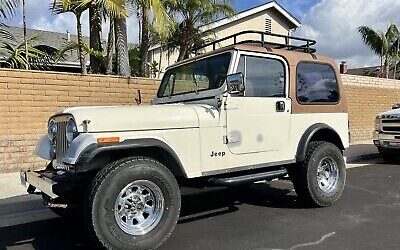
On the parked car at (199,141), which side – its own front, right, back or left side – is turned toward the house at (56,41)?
right

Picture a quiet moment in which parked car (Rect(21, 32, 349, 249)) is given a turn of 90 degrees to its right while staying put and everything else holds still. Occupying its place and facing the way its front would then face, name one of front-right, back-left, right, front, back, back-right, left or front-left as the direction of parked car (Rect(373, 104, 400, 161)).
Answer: right

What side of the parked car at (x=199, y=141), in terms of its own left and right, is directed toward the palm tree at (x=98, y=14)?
right

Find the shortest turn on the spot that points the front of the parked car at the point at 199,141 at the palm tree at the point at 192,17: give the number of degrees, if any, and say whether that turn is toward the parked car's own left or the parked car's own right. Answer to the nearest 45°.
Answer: approximately 135° to the parked car's own right

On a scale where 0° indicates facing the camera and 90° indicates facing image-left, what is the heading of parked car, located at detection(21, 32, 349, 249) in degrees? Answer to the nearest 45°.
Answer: approximately 45°

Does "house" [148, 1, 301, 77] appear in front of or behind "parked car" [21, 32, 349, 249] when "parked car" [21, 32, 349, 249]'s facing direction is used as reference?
behind

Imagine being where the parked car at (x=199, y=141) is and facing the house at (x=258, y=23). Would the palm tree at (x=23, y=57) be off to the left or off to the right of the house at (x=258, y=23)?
left

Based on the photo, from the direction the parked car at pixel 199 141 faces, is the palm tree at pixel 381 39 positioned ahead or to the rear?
to the rear

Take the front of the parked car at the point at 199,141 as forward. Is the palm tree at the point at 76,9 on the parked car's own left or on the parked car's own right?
on the parked car's own right
